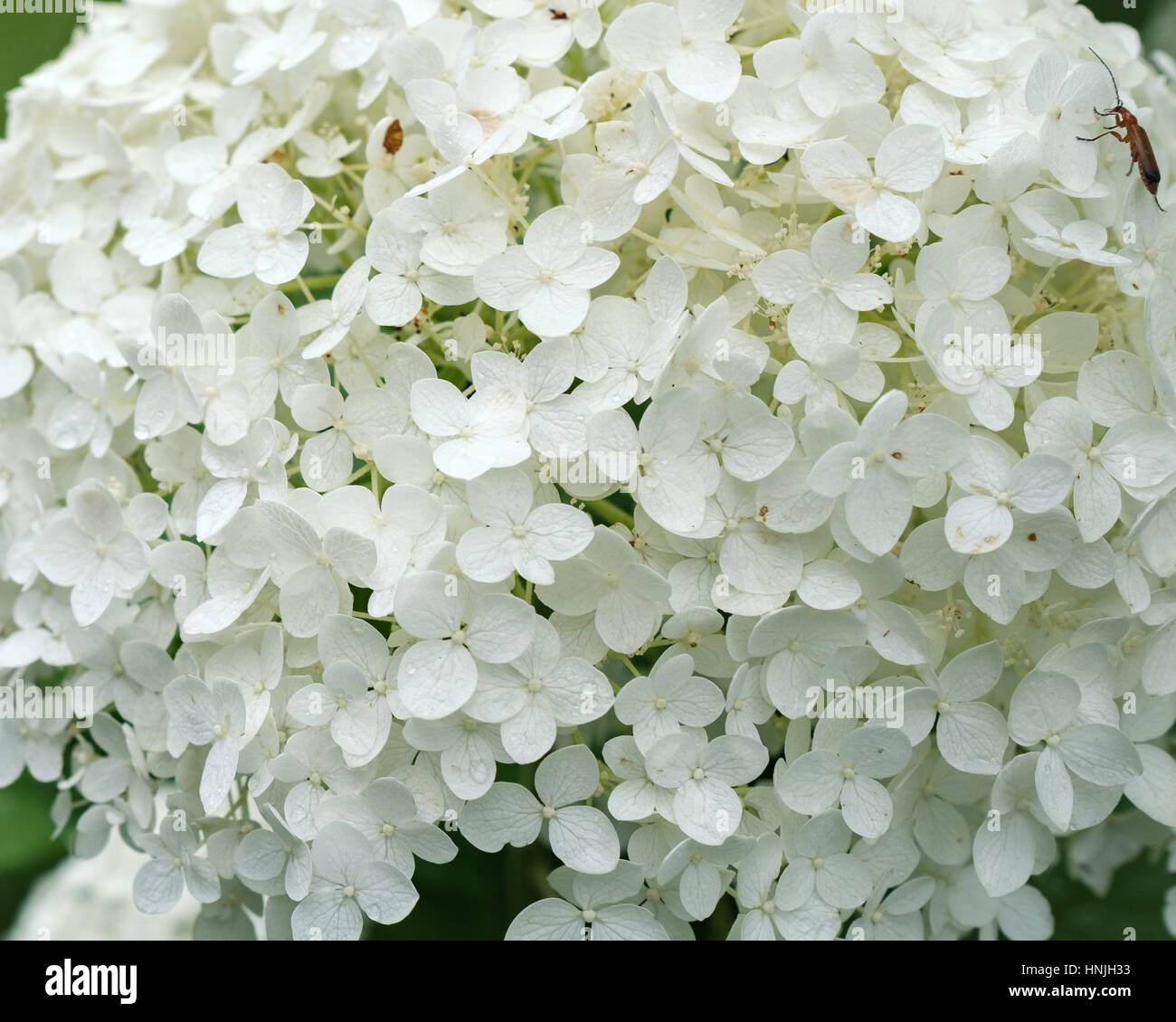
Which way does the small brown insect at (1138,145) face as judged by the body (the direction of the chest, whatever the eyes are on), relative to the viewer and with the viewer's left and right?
facing to the left of the viewer
